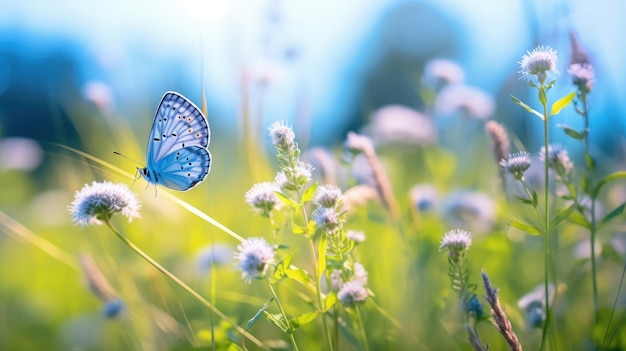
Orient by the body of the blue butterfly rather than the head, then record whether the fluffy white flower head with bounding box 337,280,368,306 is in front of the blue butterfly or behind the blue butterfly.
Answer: behind

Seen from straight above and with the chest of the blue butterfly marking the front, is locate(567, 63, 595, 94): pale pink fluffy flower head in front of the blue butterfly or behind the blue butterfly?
behind

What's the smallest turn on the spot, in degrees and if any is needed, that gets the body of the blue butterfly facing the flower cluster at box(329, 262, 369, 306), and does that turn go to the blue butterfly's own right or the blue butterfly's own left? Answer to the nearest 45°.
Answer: approximately 135° to the blue butterfly's own left

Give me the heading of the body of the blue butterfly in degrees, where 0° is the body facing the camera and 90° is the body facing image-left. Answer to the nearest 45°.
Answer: approximately 90°

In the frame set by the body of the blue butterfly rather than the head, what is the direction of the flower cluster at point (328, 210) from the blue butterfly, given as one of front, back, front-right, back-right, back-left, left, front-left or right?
back-left
